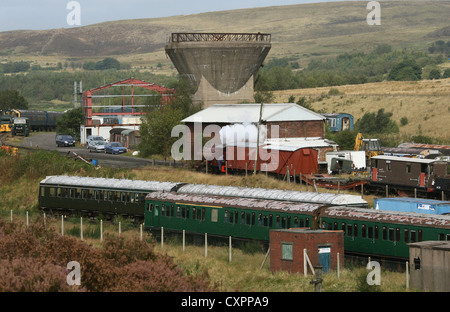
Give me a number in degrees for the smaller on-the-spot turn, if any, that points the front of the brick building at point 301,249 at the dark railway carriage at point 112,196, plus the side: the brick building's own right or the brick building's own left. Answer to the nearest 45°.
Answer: approximately 180°

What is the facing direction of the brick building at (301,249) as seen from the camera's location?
facing the viewer and to the right of the viewer

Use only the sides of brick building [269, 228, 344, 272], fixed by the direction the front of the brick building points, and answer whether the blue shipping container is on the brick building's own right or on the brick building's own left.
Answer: on the brick building's own left

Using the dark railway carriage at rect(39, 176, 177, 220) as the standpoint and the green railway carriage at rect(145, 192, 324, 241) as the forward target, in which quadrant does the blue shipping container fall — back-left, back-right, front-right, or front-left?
front-left

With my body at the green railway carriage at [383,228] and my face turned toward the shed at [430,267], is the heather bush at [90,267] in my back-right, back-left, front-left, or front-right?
front-right

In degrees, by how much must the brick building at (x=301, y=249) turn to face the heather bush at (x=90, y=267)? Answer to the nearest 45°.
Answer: approximately 90° to its right

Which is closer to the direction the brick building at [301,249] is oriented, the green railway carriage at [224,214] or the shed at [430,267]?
the shed

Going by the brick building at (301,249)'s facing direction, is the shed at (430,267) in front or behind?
in front

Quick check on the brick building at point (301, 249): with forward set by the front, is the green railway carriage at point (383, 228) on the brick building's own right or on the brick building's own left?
on the brick building's own left
